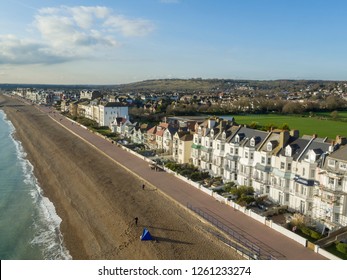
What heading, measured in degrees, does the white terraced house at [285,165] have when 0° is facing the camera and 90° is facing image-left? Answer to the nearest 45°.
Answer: approximately 45°

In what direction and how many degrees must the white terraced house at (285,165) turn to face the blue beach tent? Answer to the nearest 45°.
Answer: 0° — it already faces it
